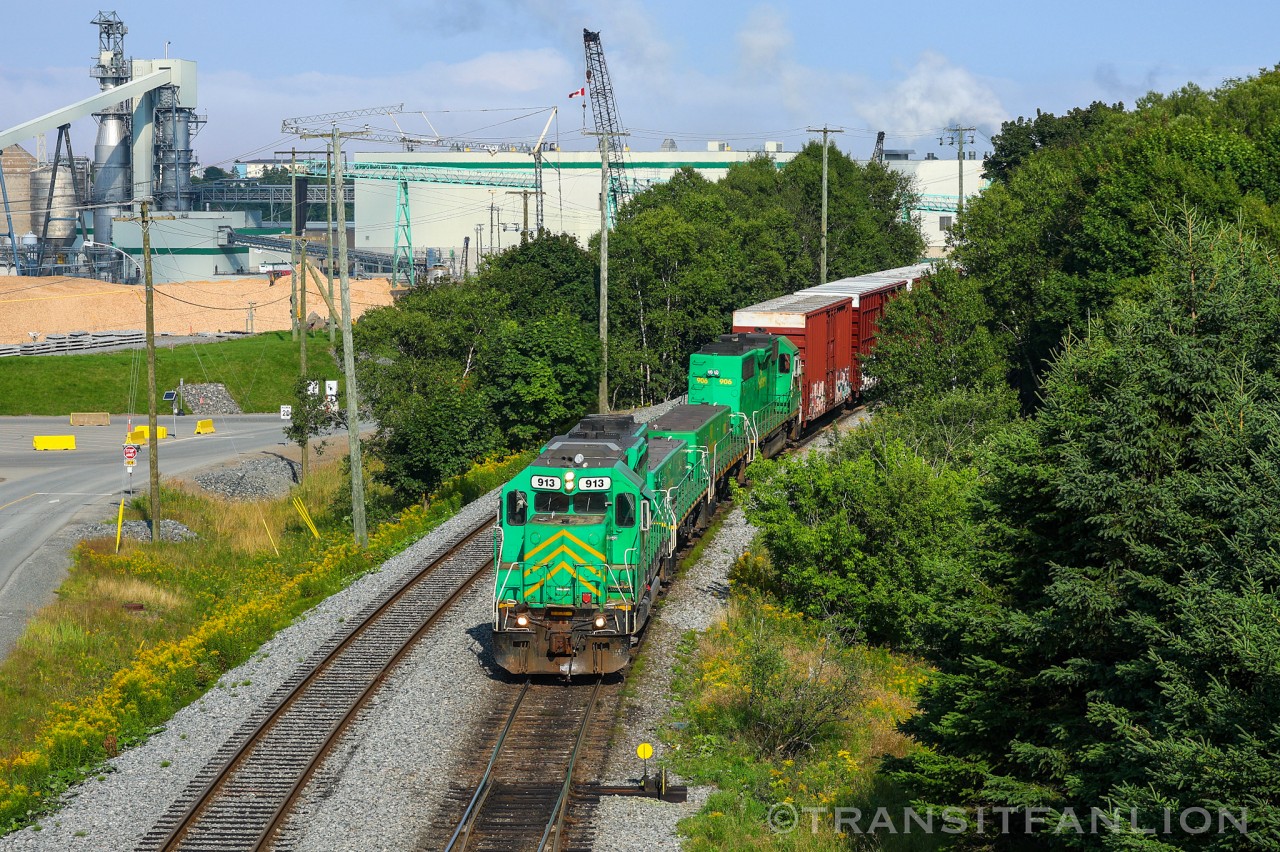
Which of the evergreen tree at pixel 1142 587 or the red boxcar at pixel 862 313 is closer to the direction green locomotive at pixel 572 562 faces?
the evergreen tree

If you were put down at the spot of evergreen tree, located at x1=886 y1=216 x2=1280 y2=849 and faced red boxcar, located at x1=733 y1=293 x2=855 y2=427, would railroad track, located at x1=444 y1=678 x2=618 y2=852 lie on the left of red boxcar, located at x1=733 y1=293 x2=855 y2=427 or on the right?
left

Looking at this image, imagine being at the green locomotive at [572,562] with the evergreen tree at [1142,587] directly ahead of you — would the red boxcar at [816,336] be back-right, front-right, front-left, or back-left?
back-left

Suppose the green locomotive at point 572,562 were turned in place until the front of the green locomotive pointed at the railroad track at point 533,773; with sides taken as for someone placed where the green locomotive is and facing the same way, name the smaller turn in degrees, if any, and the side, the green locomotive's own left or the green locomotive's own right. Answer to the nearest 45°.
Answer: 0° — it already faces it

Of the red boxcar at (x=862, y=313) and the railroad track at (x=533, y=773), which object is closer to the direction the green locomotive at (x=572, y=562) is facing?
the railroad track

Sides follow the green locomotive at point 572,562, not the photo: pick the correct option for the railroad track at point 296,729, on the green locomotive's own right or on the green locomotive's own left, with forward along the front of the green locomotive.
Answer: on the green locomotive's own right

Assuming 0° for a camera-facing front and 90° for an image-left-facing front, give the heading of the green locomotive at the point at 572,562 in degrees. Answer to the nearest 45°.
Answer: approximately 0°

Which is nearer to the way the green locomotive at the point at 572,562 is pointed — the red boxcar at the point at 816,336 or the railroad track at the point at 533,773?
the railroad track

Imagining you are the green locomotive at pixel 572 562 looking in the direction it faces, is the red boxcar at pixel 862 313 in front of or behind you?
behind
